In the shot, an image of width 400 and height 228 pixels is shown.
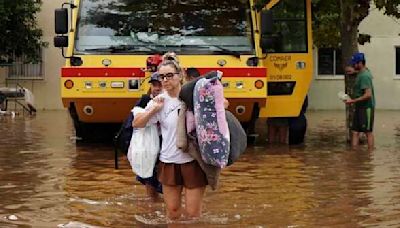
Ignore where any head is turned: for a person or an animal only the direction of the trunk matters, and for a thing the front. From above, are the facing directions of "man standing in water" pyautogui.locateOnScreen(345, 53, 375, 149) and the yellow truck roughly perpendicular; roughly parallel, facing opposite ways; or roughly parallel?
roughly perpendicular

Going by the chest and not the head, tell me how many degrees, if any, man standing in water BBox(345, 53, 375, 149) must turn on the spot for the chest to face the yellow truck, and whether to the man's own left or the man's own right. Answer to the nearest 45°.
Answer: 0° — they already face it

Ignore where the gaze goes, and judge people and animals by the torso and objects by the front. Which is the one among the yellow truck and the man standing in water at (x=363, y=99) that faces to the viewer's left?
the man standing in water

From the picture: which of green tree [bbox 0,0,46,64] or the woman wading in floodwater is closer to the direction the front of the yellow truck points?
the woman wading in floodwater

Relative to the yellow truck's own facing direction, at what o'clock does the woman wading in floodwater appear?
The woman wading in floodwater is roughly at 12 o'clock from the yellow truck.

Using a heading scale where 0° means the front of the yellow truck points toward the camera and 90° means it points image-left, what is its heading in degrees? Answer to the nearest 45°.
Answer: approximately 0°

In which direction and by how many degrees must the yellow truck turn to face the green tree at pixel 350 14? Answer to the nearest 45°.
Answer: approximately 135° to its left

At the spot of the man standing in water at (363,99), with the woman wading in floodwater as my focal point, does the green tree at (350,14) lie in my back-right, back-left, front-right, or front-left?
back-right

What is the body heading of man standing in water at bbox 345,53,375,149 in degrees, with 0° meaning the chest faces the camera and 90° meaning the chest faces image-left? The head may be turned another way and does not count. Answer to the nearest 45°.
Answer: approximately 90°

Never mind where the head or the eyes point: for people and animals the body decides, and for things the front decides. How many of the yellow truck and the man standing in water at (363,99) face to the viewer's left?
1

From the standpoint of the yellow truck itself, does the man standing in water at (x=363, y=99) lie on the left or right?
on its left
